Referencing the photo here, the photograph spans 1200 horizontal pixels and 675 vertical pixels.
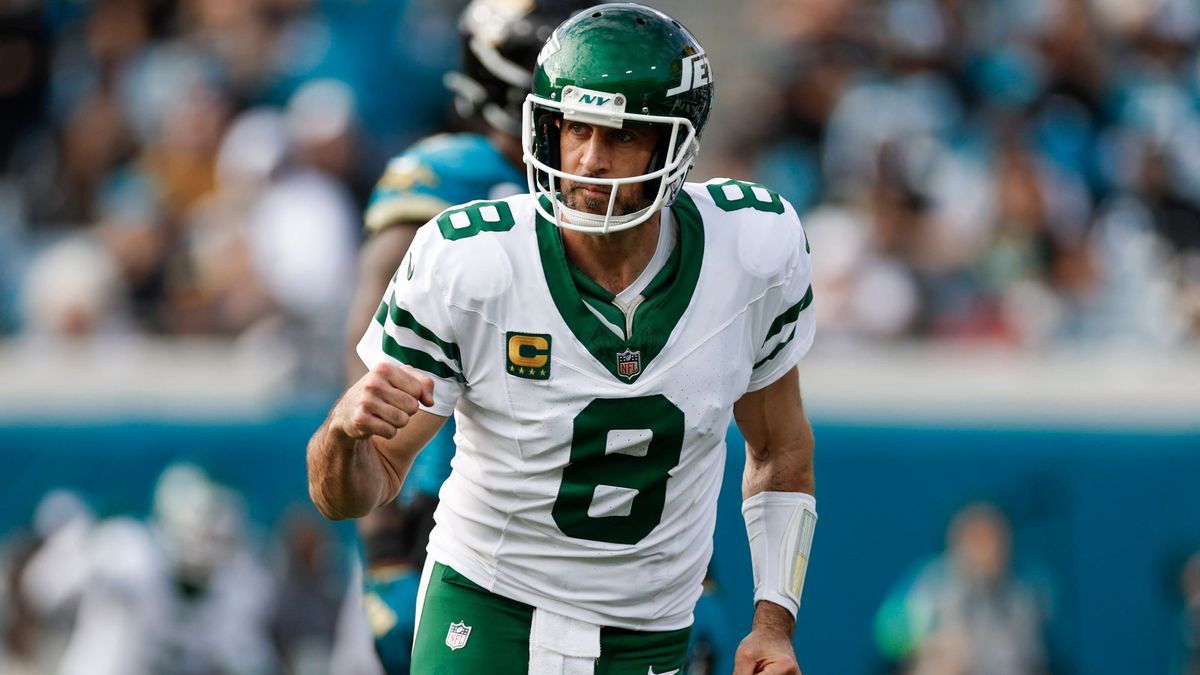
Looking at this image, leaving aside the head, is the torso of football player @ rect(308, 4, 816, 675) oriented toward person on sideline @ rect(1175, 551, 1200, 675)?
no

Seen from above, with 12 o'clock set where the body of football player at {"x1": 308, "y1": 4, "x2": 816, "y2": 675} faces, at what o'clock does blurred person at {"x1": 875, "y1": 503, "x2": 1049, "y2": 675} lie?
The blurred person is roughly at 7 o'clock from the football player.

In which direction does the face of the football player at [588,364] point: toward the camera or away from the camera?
toward the camera

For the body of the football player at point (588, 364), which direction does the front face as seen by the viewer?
toward the camera
